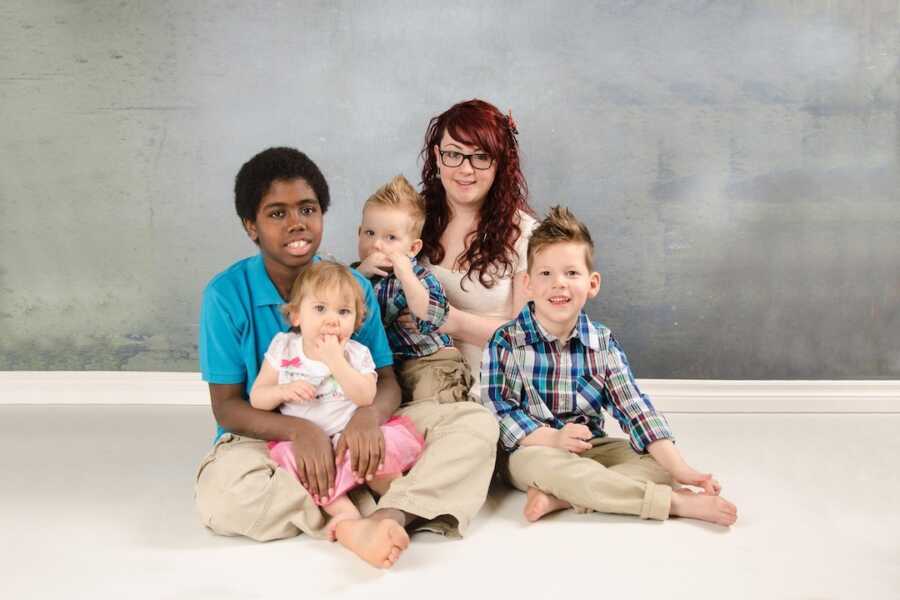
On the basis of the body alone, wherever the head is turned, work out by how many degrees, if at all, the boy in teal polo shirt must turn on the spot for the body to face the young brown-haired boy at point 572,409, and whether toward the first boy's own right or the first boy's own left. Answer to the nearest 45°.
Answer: approximately 45° to the first boy's own left

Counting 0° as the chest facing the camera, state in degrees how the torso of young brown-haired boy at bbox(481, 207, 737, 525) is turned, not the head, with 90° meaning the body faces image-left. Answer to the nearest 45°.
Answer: approximately 0°

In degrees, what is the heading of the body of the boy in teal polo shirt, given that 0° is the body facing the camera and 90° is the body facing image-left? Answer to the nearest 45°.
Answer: approximately 315°

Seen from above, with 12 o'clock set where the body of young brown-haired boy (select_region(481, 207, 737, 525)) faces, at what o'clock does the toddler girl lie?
The toddler girl is roughly at 2 o'clock from the young brown-haired boy.

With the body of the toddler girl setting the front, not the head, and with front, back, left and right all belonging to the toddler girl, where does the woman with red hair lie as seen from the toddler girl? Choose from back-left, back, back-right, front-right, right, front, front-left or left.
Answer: back-left

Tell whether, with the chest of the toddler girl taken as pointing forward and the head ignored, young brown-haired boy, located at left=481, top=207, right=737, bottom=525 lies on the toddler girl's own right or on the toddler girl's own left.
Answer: on the toddler girl's own left

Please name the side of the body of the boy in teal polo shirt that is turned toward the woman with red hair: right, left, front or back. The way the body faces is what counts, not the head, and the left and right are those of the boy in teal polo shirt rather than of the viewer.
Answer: left
